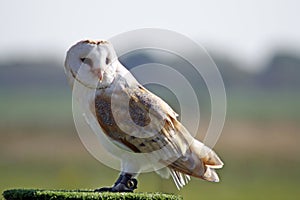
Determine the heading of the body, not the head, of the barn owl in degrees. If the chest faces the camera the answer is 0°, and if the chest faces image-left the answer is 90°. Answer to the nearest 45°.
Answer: approximately 90°
